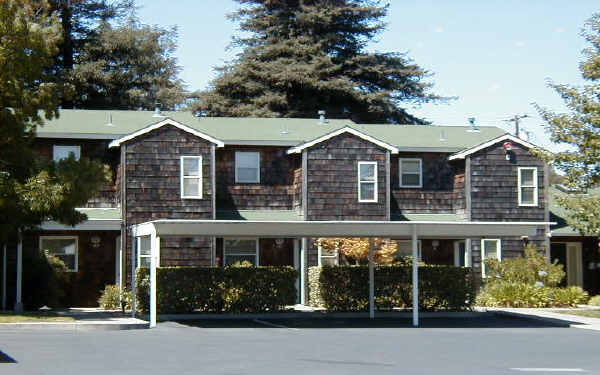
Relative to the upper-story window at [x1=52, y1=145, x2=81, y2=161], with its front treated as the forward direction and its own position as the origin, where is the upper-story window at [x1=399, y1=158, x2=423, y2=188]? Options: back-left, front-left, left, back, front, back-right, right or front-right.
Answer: left

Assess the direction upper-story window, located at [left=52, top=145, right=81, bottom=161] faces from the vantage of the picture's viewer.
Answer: facing the viewer

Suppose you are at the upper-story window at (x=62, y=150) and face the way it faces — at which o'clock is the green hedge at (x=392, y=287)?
The green hedge is roughly at 10 o'clock from the upper-story window.

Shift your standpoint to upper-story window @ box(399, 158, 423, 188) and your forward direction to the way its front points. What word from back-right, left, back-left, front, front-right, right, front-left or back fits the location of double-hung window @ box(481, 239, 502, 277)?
left

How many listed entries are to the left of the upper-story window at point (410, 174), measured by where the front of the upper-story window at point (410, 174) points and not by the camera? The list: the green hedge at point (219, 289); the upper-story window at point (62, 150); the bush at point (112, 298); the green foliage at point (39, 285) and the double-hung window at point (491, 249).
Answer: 1

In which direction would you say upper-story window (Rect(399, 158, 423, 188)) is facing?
toward the camera

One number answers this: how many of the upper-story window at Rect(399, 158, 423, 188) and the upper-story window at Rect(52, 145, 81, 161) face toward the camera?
2

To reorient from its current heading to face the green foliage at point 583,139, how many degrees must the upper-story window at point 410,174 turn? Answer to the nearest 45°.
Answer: approximately 45° to its left

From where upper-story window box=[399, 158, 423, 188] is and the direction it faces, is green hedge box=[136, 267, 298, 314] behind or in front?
in front

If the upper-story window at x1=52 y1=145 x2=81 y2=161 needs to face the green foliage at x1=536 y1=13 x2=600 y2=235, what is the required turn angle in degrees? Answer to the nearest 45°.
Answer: approximately 45° to its left

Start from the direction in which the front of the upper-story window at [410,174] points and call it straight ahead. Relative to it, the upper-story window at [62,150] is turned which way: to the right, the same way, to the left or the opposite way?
the same way

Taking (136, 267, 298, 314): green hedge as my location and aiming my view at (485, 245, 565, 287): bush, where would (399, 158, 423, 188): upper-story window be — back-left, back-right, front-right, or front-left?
front-left

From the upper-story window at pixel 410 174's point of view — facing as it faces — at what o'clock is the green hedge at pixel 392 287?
The green hedge is roughly at 12 o'clock from the upper-story window.

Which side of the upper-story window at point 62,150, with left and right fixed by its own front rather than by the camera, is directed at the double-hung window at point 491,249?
left
